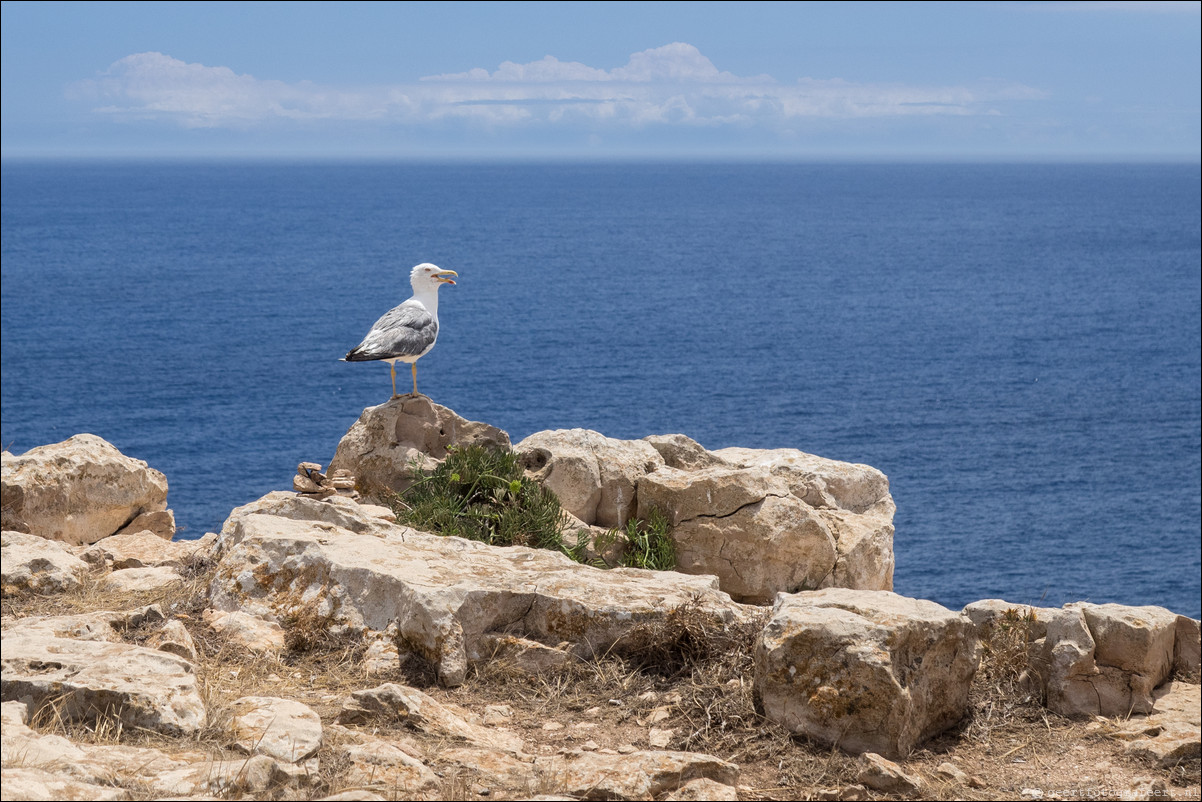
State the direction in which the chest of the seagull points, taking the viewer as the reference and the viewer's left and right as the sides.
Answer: facing to the right of the viewer

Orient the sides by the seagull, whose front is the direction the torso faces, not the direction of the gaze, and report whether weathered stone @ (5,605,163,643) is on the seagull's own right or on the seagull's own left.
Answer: on the seagull's own right

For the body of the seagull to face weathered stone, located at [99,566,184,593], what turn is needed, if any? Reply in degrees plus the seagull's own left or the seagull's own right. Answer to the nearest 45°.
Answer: approximately 135° to the seagull's own right

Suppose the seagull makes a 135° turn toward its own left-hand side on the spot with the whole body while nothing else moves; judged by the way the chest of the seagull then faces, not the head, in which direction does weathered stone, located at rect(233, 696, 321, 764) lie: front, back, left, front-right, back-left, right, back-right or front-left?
back-left

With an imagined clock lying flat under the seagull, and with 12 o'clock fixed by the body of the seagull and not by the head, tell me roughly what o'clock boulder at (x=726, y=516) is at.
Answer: The boulder is roughly at 1 o'clock from the seagull.

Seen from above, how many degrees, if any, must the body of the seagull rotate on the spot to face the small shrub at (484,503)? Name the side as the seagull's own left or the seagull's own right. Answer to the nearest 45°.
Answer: approximately 90° to the seagull's own right

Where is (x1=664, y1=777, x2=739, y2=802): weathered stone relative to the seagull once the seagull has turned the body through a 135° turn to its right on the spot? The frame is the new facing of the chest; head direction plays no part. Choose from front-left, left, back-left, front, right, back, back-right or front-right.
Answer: front-left

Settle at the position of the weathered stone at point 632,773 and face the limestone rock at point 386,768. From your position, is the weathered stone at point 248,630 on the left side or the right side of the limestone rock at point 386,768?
right

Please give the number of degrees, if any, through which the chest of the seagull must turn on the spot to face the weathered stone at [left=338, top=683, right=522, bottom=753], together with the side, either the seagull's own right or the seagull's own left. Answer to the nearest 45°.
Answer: approximately 90° to the seagull's own right

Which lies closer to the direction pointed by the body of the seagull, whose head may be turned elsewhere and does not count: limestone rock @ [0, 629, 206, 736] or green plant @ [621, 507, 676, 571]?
the green plant

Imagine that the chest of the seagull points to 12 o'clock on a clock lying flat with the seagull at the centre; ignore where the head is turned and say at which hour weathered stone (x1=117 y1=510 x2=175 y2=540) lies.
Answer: The weathered stone is roughly at 6 o'clock from the seagull.

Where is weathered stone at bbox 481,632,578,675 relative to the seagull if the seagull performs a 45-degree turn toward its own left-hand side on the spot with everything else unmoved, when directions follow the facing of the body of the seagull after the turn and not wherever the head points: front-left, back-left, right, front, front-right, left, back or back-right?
back-right

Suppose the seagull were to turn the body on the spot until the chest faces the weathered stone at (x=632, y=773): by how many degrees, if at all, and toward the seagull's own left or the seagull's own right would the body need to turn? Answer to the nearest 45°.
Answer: approximately 90° to the seagull's own right

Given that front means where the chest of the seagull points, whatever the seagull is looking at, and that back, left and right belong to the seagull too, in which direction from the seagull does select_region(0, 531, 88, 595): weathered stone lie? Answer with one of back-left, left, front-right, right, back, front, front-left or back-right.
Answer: back-right
